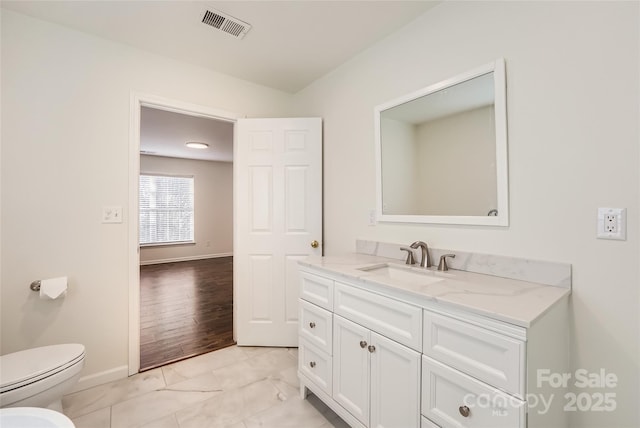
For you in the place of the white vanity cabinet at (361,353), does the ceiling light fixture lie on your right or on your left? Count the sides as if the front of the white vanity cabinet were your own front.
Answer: on your right

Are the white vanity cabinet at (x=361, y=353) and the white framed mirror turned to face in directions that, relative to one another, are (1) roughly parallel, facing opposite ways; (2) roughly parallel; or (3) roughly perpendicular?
roughly parallel

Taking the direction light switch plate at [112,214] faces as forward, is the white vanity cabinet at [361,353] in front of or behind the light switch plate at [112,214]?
in front

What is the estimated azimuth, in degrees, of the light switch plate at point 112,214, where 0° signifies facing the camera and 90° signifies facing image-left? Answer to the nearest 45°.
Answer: approximately 0°

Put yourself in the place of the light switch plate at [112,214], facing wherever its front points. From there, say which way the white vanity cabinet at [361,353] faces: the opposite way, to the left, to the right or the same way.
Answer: to the right

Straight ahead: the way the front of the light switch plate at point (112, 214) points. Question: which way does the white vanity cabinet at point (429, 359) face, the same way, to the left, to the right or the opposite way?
to the right

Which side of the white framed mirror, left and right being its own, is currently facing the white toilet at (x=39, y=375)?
front

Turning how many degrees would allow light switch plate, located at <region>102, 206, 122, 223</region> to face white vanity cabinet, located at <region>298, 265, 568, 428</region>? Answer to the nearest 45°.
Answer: approximately 45° to its left

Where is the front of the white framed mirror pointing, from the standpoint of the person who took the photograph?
facing the viewer and to the left of the viewer

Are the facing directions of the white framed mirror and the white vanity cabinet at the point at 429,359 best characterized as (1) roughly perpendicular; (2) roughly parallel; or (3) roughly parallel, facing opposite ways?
roughly parallel

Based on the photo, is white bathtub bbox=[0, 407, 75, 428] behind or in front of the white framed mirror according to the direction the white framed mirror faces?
in front

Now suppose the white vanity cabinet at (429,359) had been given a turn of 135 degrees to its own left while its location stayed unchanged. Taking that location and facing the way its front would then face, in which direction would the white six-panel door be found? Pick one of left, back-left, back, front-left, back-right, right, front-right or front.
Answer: back-left

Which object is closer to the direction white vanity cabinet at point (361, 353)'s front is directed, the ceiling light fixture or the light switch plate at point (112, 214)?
the light switch plate

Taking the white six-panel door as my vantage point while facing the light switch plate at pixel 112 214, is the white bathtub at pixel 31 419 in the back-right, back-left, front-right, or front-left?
front-left
